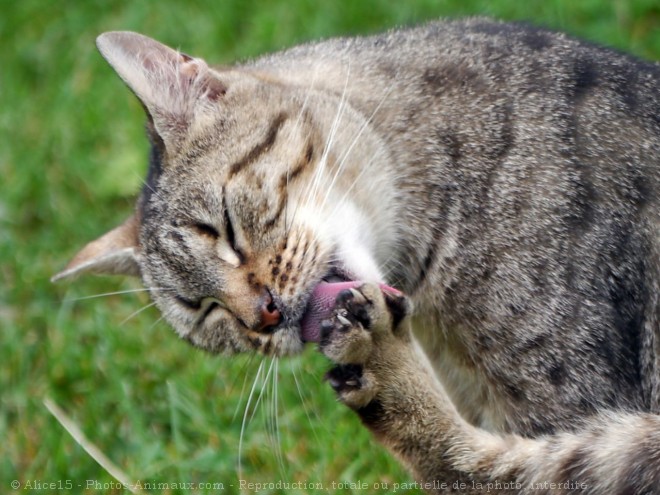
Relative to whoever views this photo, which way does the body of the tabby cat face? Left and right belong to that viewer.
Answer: facing to the left of the viewer
